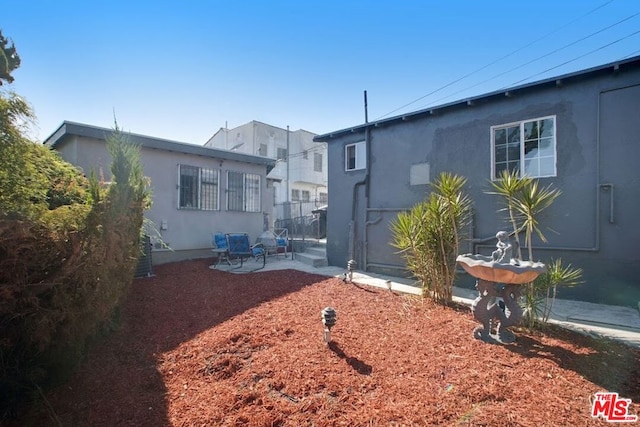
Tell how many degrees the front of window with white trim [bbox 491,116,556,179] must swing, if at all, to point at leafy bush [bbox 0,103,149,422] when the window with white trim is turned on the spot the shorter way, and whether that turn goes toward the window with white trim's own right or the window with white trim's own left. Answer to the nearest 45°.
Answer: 0° — it already faces it

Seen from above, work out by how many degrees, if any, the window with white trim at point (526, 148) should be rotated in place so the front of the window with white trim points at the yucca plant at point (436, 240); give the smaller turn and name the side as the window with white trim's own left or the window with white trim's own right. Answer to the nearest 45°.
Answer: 0° — it already faces it

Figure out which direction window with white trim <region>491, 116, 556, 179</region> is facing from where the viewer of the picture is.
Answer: facing the viewer and to the left of the viewer

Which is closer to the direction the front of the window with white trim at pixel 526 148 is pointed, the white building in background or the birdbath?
the birdbath

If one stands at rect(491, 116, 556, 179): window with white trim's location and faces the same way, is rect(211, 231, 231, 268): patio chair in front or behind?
in front

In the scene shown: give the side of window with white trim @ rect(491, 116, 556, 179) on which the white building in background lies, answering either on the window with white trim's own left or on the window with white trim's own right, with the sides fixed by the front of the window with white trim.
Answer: on the window with white trim's own right

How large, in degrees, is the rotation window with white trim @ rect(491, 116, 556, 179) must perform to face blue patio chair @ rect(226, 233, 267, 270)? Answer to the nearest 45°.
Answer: approximately 45° to its right

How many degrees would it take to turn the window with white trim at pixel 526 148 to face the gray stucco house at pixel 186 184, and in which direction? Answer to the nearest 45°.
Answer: approximately 45° to its right

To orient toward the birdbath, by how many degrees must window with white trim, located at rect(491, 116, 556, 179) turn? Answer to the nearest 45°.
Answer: approximately 45° to its left
